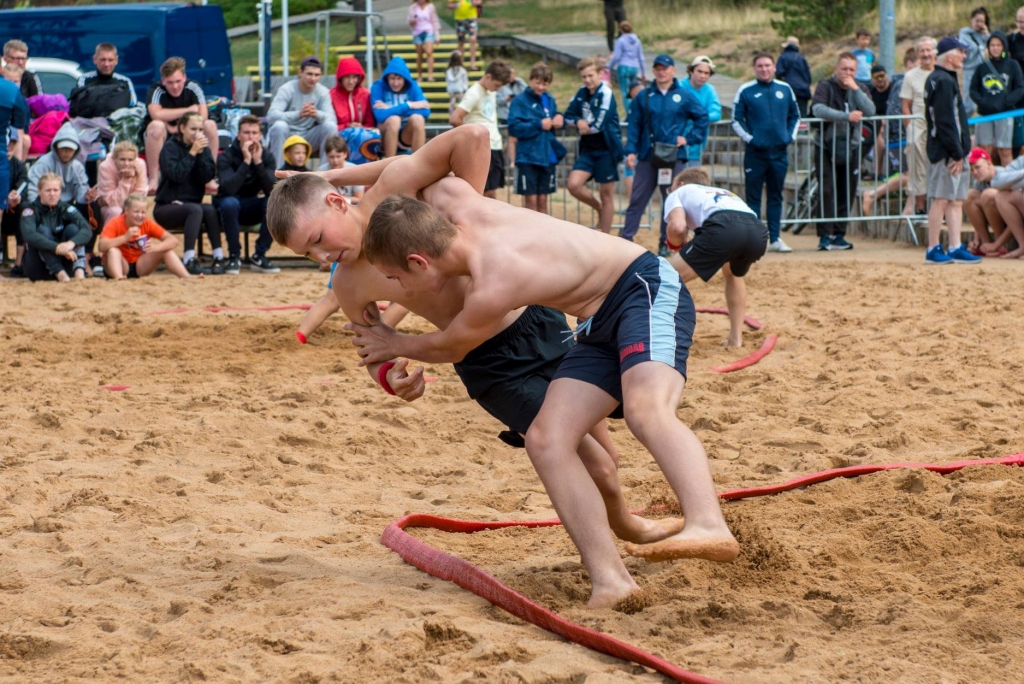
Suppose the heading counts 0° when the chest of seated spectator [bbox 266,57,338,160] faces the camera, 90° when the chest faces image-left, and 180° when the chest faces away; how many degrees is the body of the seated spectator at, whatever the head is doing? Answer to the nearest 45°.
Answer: approximately 0°

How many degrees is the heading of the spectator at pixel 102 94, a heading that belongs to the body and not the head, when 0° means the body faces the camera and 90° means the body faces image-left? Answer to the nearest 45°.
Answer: approximately 0°

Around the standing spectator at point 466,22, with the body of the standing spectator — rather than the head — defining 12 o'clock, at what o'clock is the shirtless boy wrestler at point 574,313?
The shirtless boy wrestler is roughly at 12 o'clock from the standing spectator.

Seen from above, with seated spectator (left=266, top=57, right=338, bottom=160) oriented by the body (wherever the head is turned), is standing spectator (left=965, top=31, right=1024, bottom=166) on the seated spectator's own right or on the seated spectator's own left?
on the seated spectator's own left

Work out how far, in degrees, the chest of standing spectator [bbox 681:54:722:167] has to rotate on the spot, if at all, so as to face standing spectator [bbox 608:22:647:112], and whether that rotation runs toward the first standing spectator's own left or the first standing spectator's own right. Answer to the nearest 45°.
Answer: approximately 180°

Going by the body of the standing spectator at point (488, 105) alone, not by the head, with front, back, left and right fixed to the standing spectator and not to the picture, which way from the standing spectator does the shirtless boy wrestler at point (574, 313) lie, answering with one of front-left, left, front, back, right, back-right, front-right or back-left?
front-right

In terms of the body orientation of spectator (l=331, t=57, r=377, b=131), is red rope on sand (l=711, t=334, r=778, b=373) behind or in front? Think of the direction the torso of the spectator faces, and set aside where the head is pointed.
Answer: in front
